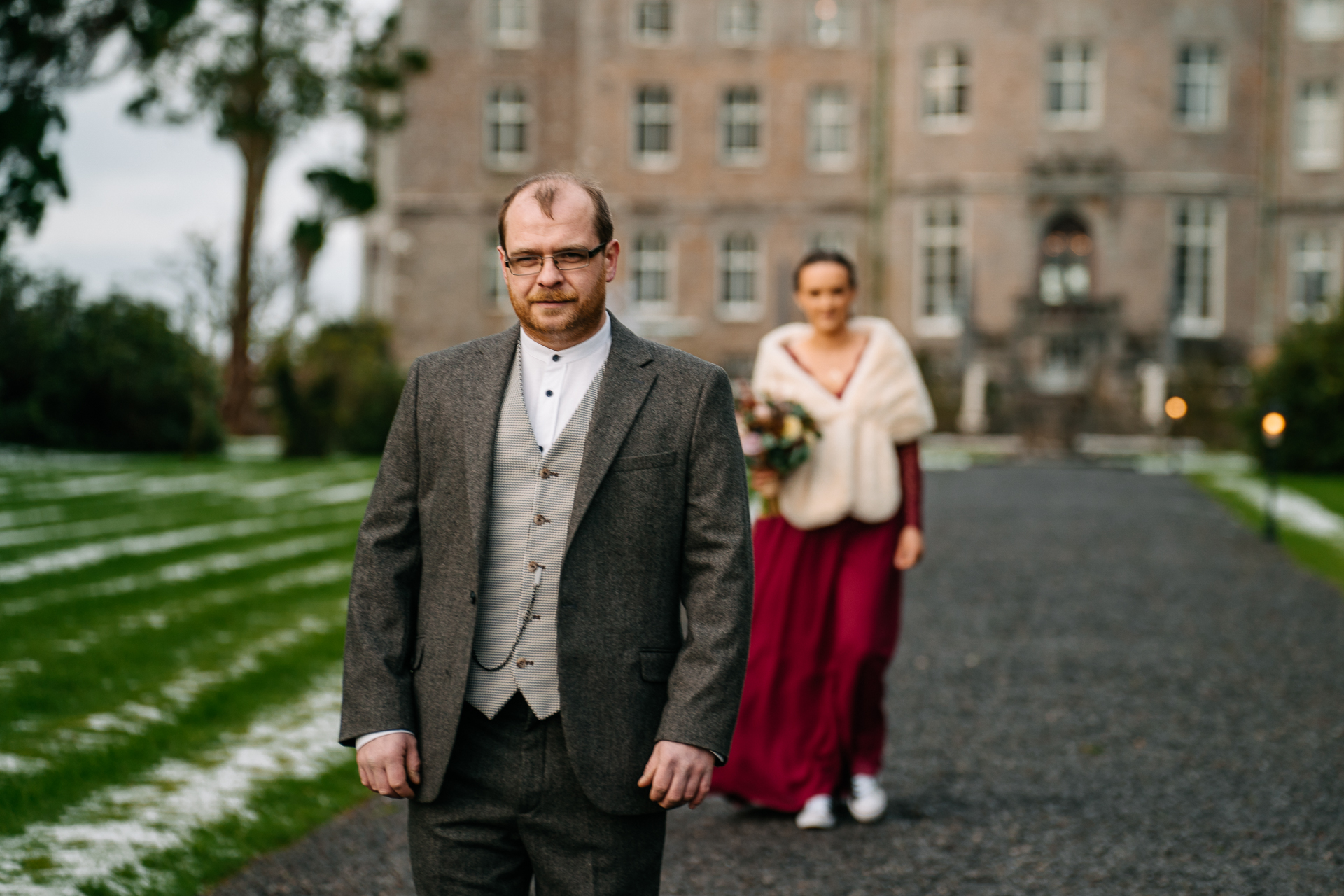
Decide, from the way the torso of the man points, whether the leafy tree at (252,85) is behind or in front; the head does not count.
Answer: behind

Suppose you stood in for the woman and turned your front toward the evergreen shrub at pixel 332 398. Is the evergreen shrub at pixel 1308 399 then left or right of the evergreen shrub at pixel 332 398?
right

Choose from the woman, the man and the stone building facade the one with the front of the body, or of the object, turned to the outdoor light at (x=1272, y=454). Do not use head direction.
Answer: the stone building facade

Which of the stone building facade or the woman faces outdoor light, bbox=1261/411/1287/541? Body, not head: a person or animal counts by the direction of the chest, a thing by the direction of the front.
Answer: the stone building facade

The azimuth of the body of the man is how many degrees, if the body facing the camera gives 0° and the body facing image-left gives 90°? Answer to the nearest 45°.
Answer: approximately 0°

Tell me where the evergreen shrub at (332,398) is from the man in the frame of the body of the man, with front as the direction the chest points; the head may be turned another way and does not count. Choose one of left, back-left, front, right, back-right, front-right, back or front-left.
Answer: back

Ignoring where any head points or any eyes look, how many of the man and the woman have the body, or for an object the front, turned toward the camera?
2

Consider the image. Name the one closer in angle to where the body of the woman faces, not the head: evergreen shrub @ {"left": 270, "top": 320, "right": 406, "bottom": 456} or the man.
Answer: the man
